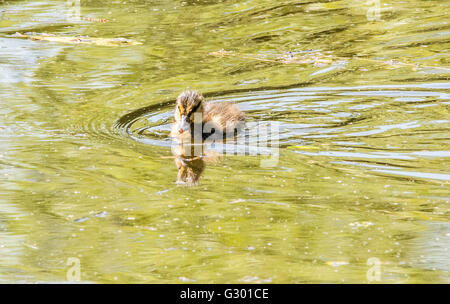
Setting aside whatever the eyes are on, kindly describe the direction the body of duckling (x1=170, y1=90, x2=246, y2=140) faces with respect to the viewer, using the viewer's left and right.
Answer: facing the viewer and to the left of the viewer
